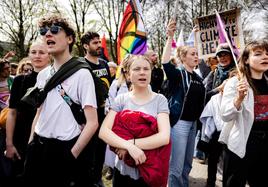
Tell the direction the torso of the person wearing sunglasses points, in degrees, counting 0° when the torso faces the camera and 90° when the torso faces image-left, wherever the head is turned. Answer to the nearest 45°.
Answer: approximately 45°

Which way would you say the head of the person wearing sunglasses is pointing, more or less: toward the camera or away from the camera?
toward the camera
